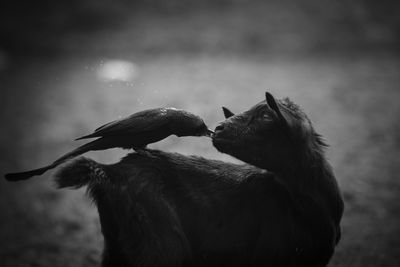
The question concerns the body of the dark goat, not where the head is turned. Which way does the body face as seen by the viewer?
to the viewer's right

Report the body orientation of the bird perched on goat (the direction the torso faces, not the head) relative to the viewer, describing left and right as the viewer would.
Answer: facing to the right of the viewer
